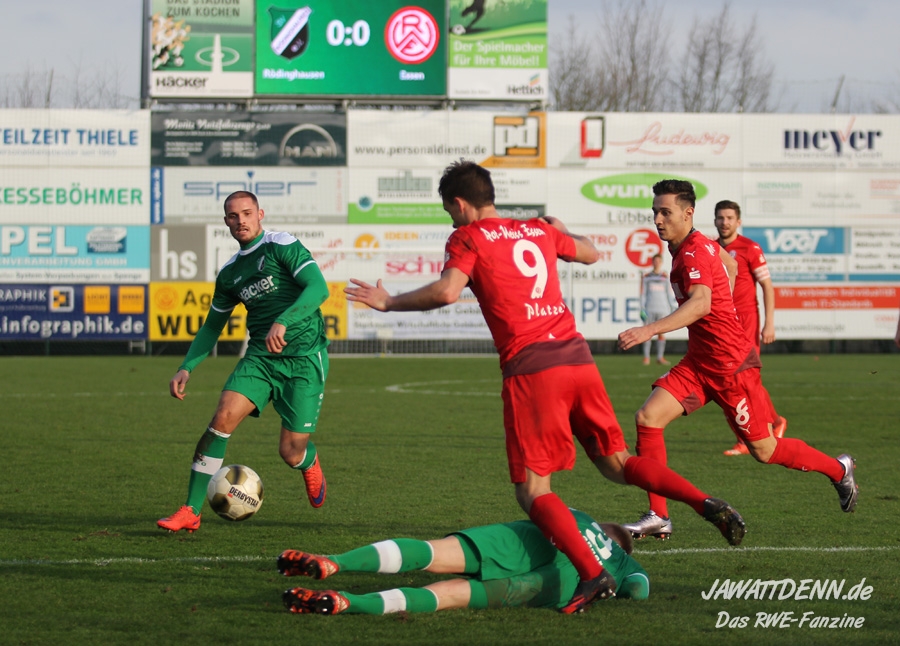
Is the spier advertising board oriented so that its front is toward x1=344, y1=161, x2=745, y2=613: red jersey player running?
yes

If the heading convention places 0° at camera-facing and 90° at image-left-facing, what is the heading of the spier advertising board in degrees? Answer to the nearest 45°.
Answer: approximately 0°

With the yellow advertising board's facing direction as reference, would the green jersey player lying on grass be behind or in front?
in front

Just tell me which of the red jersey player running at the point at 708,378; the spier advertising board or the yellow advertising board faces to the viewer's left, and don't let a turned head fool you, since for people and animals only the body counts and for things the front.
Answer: the red jersey player running

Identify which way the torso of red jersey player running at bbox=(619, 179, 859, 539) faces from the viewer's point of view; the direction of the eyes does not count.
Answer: to the viewer's left

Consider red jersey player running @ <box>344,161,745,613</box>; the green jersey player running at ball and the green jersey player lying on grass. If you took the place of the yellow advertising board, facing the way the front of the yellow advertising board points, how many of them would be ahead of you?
3

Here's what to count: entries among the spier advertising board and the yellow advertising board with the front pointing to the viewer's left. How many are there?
0

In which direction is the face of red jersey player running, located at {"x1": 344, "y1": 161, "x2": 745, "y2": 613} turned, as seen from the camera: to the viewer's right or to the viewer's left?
to the viewer's left

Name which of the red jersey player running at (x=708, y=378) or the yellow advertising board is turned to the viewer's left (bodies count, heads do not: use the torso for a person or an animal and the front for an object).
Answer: the red jersey player running

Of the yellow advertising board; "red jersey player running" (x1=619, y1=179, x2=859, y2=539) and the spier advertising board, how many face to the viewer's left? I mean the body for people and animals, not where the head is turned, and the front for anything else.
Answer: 1

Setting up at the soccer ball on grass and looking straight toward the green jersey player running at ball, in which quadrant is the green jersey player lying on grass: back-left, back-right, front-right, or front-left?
back-right

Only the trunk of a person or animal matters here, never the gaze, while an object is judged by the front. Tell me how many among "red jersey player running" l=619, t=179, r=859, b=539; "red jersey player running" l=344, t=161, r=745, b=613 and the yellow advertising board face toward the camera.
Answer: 1

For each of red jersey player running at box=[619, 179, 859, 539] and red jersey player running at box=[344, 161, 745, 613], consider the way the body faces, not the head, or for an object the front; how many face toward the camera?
0

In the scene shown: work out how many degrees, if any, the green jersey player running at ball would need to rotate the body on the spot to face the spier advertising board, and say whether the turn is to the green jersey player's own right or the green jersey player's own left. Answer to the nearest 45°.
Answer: approximately 135° to the green jersey player's own right

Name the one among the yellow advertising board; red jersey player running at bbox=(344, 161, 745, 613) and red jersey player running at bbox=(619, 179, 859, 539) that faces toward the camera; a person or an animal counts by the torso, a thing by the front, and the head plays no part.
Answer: the yellow advertising board

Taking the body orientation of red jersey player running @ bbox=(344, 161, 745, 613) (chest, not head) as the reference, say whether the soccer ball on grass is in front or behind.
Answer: in front
